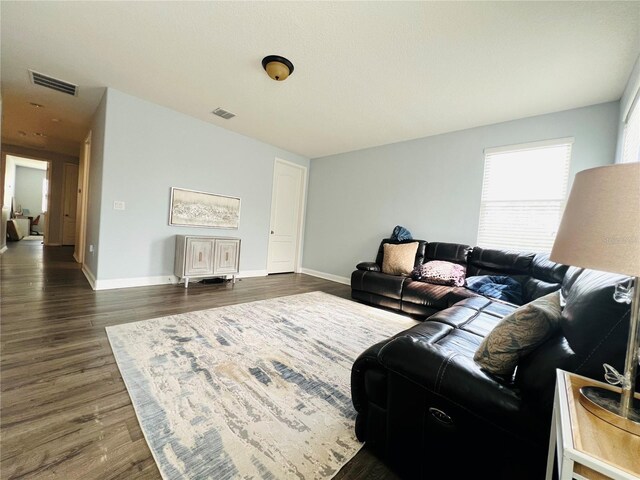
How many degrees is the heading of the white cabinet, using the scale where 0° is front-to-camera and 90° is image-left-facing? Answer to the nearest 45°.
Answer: approximately 315°

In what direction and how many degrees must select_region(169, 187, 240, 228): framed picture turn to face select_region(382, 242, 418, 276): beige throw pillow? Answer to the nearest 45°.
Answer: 0° — it already faces it

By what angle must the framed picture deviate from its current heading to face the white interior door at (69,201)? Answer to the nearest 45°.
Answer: approximately 180°

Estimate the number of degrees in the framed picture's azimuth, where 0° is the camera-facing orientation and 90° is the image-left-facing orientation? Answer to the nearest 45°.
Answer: approximately 315°

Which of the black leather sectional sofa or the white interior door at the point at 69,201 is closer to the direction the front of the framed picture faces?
the black leather sectional sofa

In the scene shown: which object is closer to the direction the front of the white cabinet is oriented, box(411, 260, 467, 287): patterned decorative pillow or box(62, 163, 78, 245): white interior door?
the patterned decorative pillow
